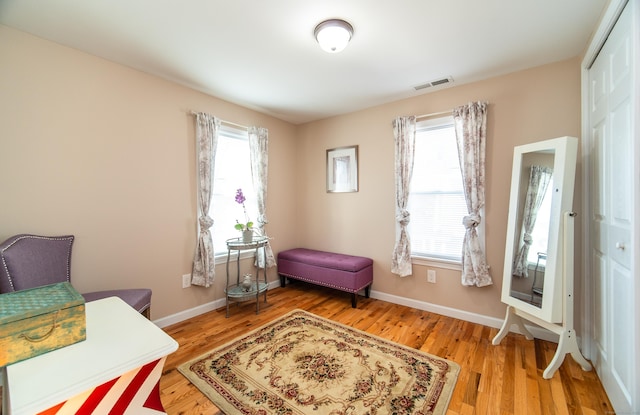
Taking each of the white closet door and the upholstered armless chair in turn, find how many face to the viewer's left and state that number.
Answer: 1

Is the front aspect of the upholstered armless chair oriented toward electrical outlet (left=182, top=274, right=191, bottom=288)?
no

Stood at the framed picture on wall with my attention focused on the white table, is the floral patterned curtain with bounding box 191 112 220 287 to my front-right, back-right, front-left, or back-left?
front-right

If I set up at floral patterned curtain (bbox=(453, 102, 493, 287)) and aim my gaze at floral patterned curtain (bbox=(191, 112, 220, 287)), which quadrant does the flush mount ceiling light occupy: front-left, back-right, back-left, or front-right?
front-left

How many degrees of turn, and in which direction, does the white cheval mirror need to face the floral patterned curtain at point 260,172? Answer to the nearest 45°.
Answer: approximately 45° to its right

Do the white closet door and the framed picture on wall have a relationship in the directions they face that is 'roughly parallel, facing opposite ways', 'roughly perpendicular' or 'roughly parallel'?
roughly perpendicular

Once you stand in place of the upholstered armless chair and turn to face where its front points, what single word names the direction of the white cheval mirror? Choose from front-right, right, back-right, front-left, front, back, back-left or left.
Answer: front

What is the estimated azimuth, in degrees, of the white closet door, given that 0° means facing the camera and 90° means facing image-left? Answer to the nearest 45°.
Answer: approximately 90°

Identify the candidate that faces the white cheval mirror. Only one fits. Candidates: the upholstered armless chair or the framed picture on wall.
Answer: the upholstered armless chair

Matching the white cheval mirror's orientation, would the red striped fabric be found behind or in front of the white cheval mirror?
in front

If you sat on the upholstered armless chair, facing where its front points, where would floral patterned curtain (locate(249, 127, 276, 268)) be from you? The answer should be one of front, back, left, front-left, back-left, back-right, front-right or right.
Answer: front-left

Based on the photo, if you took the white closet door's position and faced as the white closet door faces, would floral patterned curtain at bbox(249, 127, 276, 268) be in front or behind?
in front

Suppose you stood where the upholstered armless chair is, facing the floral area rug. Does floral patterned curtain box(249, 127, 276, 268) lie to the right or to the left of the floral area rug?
left

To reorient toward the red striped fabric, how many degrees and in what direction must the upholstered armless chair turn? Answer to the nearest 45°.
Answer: approximately 45° to its right
